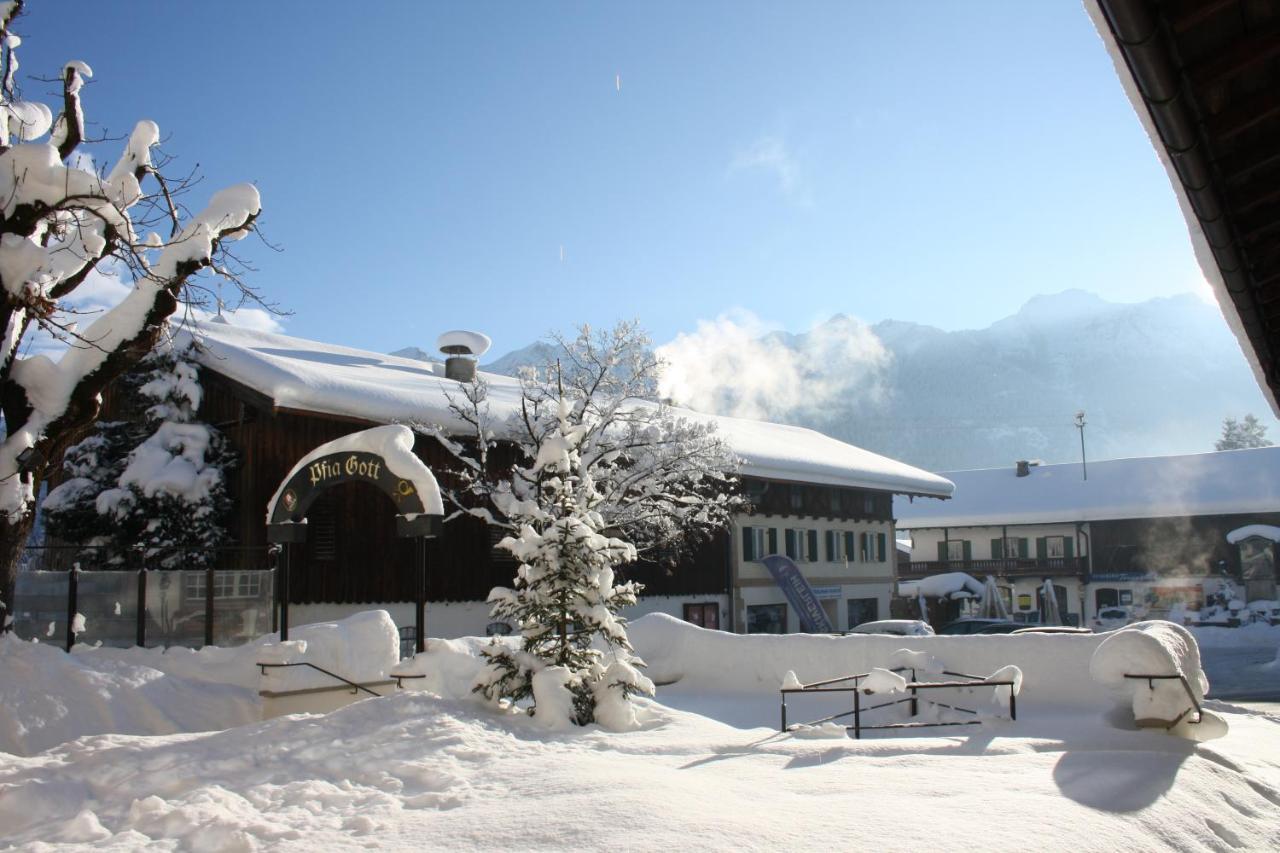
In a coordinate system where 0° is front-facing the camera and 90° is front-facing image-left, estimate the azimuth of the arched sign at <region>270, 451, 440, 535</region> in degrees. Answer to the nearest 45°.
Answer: approximately 0°

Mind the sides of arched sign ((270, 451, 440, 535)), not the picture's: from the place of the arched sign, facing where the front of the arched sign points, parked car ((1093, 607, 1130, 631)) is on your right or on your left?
on your left

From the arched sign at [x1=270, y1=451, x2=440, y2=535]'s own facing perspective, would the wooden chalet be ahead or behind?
behind

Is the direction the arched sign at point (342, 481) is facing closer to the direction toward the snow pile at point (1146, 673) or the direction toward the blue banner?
the snow pile

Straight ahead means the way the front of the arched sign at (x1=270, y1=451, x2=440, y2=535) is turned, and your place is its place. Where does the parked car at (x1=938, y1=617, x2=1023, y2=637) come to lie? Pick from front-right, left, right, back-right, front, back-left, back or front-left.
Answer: back-left

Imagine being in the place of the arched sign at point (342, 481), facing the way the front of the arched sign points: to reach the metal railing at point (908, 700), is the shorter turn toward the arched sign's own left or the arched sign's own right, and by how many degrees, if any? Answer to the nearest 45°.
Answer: approximately 90° to the arched sign's own left

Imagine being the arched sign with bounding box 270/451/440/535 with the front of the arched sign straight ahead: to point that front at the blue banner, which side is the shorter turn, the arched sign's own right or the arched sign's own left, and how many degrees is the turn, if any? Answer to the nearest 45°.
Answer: approximately 135° to the arched sign's own left

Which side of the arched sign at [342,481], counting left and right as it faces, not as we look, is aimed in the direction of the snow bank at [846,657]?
left

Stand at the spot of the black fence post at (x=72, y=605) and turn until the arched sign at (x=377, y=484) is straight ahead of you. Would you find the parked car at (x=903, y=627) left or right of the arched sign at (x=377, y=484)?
left
